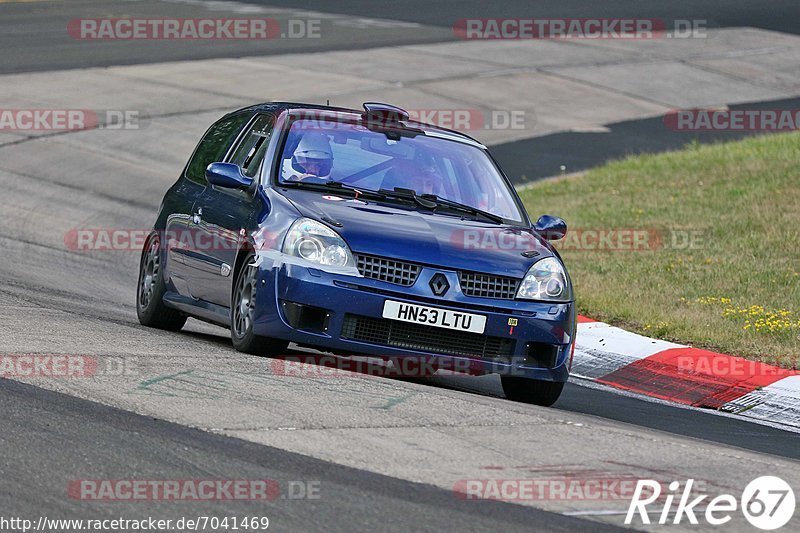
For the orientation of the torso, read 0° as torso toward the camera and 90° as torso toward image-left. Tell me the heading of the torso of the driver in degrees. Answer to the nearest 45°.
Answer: approximately 315°
